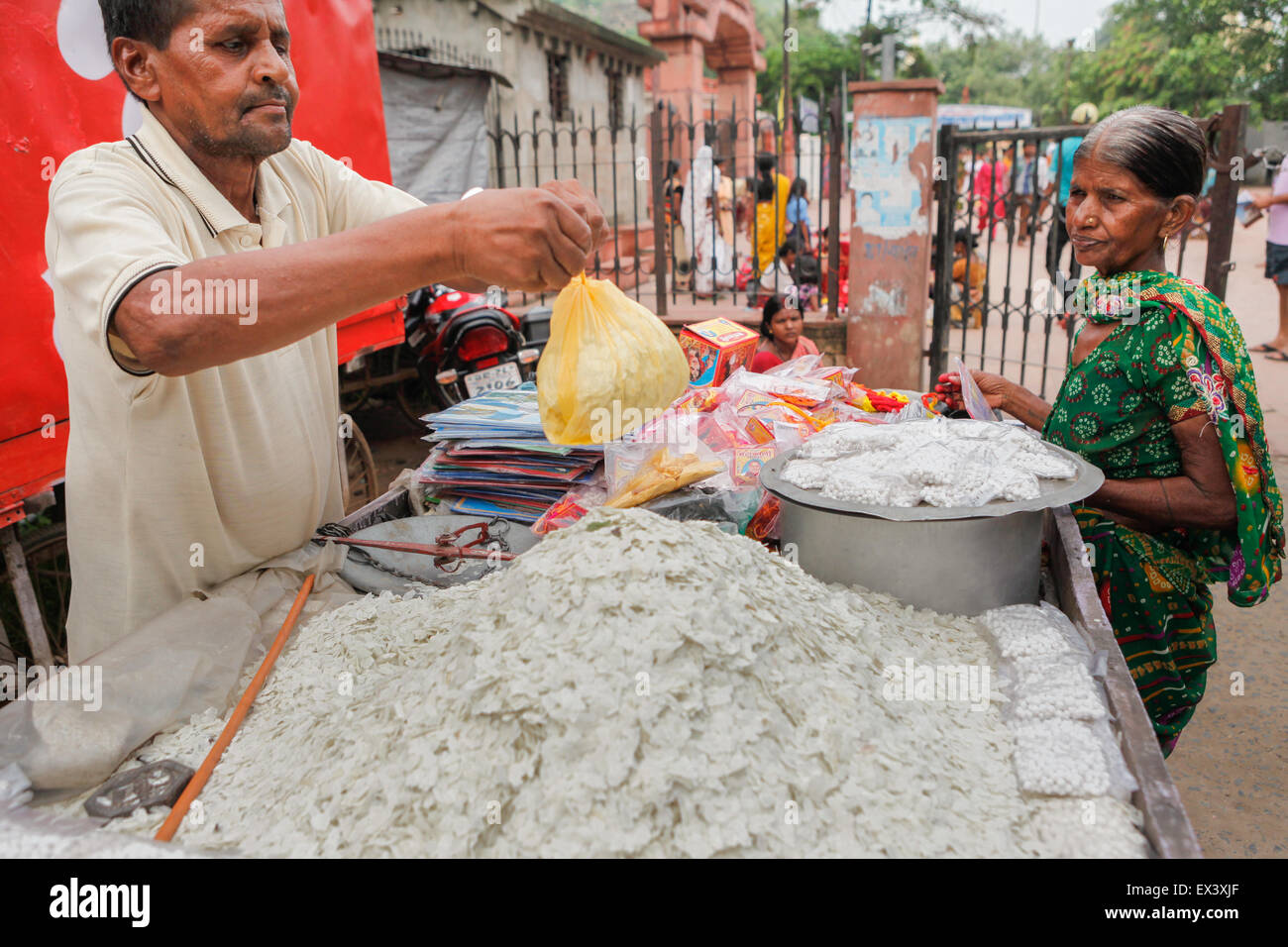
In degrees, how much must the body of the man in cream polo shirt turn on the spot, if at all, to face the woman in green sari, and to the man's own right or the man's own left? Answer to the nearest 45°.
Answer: approximately 45° to the man's own left

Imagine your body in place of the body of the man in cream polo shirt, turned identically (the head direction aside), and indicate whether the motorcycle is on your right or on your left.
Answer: on your left

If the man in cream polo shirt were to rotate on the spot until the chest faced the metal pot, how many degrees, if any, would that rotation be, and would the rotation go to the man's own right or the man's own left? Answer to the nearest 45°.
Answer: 0° — they already face it

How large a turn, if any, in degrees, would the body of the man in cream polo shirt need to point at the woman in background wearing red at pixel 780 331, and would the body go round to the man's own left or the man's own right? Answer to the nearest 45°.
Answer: approximately 90° to the man's own left

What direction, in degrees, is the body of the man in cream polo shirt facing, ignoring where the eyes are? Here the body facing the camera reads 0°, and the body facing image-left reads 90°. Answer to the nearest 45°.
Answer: approximately 315°

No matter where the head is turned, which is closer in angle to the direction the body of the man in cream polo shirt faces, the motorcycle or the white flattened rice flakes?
the white flattened rice flakes

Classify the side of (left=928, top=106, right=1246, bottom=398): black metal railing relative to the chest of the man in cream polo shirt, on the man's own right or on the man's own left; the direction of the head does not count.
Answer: on the man's own left

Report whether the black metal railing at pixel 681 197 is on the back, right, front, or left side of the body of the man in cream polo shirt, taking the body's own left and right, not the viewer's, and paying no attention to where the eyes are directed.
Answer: left

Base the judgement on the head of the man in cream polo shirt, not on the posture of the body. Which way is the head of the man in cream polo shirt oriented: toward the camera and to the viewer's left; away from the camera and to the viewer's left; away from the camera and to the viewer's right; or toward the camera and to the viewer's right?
toward the camera and to the viewer's right
